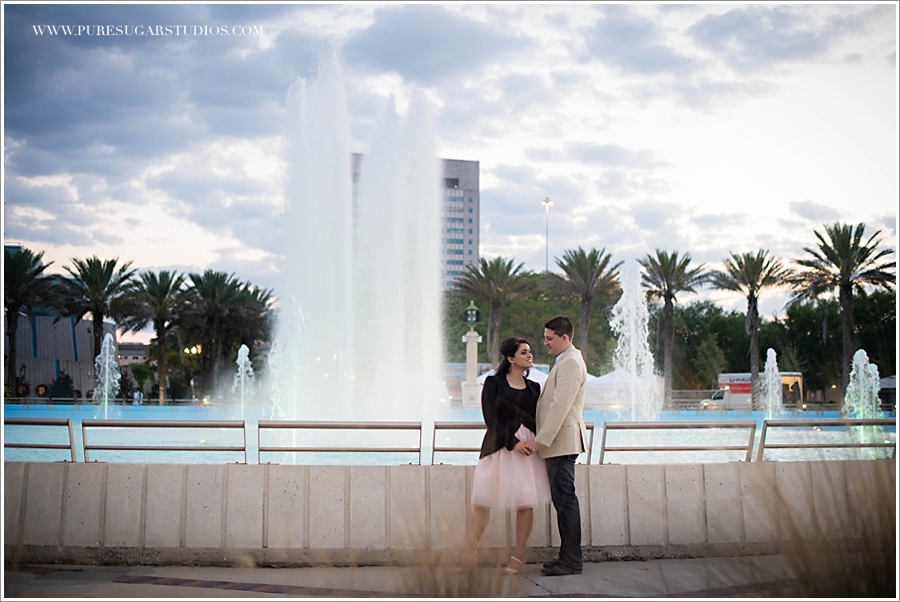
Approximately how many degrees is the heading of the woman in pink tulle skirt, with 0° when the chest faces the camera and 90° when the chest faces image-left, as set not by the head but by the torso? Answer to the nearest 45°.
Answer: approximately 315°

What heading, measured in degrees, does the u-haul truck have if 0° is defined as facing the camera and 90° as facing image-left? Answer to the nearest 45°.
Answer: approximately 90°

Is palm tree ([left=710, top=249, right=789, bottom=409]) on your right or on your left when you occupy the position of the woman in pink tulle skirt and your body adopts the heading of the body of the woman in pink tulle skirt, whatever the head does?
on your left

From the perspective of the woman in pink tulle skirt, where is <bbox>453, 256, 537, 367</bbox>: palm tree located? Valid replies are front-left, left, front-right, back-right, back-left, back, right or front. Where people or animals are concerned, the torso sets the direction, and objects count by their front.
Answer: back-left

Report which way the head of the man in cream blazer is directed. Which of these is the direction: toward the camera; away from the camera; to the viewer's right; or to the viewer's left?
to the viewer's left

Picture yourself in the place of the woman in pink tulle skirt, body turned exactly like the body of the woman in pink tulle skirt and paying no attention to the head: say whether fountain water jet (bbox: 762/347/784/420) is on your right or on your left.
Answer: on your left

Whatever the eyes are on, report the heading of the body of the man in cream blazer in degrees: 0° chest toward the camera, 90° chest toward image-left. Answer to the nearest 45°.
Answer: approximately 90°

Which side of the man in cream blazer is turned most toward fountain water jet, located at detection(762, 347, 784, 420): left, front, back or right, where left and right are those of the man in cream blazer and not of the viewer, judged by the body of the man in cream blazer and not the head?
right

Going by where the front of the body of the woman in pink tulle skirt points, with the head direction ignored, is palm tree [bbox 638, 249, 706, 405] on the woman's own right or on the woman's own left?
on the woman's own left

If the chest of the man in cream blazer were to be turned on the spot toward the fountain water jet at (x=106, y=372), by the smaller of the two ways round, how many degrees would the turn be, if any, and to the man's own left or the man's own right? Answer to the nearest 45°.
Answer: approximately 45° to the man's own right

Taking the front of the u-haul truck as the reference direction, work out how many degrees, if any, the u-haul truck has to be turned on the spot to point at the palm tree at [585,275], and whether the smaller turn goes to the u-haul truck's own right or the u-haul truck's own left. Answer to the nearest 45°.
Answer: approximately 45° to the u-haul truck's own left

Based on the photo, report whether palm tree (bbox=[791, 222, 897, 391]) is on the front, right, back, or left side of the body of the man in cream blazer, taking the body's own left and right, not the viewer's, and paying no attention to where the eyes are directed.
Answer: right

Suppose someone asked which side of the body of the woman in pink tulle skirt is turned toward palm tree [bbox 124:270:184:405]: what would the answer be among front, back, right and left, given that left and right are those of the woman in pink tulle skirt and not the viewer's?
back

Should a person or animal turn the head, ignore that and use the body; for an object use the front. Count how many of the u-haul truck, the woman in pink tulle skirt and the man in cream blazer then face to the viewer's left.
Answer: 2
